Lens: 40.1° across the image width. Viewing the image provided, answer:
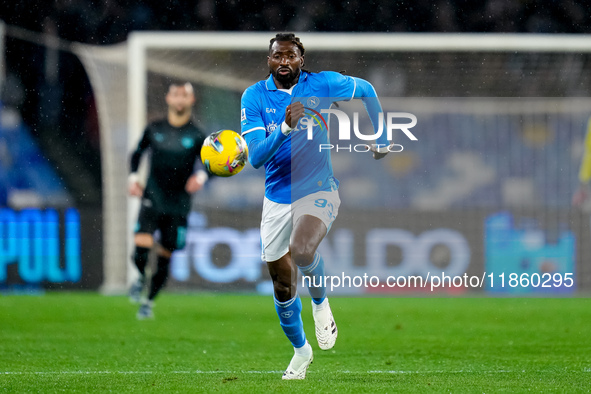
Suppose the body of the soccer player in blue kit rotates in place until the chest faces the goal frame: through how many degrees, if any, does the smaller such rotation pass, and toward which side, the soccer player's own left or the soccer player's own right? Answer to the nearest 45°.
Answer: approximately 180°

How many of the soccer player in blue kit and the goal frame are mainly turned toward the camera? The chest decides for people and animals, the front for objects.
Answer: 2

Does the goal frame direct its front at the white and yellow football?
yes

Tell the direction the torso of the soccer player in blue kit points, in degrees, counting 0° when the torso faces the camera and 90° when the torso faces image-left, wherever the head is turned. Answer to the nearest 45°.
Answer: approximately 0°

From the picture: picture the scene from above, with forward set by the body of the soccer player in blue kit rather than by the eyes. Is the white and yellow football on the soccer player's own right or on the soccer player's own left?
on the soccer player's own right

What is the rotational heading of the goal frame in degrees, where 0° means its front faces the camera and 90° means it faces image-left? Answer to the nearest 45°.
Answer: approximately 0°
